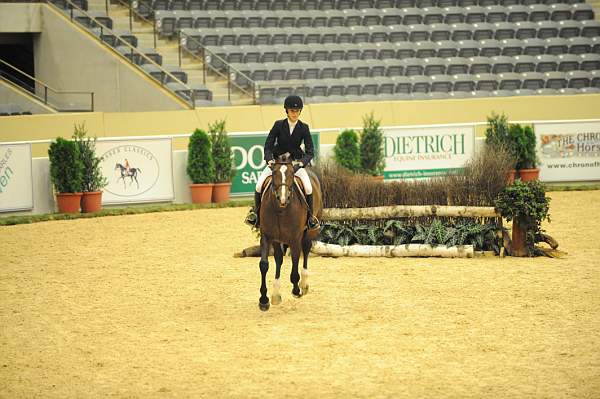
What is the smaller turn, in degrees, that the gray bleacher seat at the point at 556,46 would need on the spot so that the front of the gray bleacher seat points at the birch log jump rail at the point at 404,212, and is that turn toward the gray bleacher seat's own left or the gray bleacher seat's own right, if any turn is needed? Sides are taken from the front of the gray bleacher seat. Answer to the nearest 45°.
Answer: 0° — it already faces it

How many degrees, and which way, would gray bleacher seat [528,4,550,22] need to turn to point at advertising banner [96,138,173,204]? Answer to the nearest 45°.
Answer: approximately 45° to its right

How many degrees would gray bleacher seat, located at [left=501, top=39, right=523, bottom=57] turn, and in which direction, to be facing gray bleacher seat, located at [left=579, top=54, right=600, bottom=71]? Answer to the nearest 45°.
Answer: approximately 90° to its left

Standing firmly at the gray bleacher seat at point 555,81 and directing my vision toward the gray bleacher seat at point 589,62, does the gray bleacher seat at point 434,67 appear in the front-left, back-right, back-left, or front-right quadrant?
back-left

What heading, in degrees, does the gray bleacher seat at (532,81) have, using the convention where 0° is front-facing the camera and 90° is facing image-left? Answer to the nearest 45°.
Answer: approximately 0°
